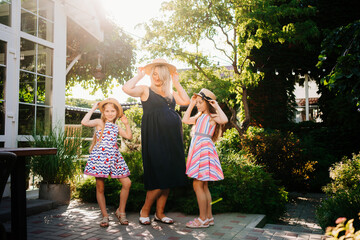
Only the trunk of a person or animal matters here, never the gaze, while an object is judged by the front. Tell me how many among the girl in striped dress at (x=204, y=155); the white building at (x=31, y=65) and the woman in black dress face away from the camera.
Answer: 0

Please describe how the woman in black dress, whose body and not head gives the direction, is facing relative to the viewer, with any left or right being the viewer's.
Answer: facing the viewer and to the right of the viewer

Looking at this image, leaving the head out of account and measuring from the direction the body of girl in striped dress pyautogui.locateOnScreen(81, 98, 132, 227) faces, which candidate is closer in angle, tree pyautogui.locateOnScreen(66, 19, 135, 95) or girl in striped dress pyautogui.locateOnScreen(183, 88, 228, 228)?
the girl in striped dress

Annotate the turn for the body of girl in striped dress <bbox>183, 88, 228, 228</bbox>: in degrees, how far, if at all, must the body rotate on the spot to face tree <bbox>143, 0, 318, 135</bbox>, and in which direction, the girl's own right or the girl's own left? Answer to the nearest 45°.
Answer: approximately 135° to the girl's own right

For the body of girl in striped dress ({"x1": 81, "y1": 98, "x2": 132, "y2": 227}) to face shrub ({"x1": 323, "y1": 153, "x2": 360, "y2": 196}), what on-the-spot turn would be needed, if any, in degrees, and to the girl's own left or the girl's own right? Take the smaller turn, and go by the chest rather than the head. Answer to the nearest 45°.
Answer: approximately 90° to the girl's own left

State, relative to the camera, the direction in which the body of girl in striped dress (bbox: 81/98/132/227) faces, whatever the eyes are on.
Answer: toward the camera

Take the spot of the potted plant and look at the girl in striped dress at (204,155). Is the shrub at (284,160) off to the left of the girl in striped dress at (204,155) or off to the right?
left

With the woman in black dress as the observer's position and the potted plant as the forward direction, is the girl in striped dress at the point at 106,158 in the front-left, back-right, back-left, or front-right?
front-left

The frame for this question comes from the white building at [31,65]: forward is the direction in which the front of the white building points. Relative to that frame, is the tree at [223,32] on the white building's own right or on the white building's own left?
on the white building's own left

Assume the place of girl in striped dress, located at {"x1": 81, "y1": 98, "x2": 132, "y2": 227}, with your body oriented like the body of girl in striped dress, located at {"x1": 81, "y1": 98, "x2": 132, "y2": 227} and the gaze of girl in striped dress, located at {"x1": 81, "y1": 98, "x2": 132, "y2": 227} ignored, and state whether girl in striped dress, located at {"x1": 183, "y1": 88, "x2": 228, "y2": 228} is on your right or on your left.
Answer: on your left

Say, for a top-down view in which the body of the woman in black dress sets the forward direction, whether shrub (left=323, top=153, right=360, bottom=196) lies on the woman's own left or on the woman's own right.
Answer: on the woman's own left

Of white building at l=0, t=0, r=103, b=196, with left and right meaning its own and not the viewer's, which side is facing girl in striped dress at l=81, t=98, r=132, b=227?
front

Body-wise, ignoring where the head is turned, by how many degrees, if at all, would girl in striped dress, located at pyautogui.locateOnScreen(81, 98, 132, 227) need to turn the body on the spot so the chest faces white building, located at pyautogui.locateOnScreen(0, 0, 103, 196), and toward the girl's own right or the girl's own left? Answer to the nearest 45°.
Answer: approximately 135° to the girl's own right

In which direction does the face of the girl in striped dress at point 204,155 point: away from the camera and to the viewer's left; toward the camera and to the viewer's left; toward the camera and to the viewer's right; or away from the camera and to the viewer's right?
toward the camera and to the viewer's left

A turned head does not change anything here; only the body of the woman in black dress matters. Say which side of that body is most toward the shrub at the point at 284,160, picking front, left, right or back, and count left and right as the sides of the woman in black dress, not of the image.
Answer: left

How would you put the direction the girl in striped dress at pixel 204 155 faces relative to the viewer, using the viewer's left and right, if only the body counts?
facing the viewer and to the left of the viewer

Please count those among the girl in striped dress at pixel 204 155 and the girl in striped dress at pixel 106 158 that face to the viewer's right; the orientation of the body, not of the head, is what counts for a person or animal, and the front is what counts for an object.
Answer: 0

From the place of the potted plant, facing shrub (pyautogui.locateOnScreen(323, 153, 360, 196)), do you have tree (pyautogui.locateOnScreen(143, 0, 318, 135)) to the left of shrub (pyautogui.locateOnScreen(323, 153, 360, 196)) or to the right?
left
